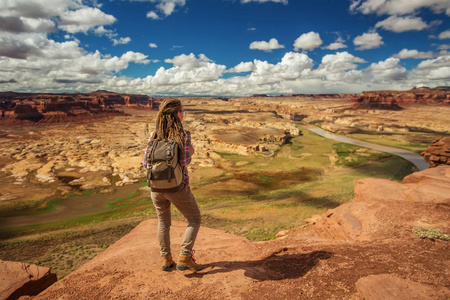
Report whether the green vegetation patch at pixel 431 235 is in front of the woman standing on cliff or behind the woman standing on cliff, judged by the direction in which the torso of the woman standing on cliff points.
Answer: in front

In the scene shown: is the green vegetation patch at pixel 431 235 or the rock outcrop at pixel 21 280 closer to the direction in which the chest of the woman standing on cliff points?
the green vegetation patch

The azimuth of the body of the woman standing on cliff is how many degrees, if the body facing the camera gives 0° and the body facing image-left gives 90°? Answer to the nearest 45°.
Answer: approximately 225°

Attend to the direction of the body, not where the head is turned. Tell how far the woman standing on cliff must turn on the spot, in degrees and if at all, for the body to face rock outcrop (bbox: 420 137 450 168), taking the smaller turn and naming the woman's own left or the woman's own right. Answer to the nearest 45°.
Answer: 0° — they already face it

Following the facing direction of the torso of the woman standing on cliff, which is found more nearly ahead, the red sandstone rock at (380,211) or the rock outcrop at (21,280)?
the red sandstone rock

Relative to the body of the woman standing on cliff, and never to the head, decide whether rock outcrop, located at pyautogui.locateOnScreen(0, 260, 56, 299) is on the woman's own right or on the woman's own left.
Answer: on the woman's own left
